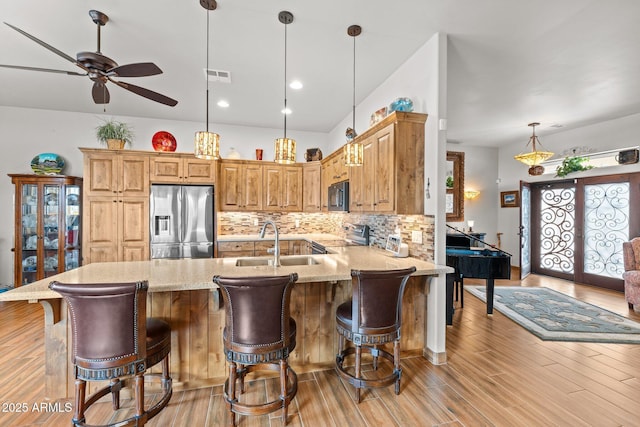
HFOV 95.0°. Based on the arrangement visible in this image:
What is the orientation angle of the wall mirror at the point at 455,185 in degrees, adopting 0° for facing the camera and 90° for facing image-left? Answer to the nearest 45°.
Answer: approximately 0°

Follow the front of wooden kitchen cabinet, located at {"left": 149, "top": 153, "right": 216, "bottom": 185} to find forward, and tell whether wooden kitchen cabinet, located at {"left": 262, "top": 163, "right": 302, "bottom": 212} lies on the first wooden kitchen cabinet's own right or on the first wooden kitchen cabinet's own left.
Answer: on the first wooden kitchen cabinet's own left

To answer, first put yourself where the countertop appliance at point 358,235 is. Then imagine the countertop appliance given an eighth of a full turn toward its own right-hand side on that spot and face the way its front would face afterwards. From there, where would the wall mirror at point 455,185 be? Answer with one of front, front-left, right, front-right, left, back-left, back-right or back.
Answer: back-right

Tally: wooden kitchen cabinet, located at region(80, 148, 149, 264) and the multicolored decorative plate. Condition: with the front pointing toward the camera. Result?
2

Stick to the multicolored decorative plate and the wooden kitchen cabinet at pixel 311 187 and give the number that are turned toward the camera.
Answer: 2

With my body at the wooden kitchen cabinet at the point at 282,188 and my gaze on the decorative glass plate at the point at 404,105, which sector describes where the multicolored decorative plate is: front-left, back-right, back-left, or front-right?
back-right

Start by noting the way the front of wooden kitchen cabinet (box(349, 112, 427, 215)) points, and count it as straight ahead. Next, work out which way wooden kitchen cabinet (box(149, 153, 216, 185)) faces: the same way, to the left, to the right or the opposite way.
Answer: to the left

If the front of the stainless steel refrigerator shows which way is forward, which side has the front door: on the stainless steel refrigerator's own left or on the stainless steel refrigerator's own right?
on the stainless steel refrigerator's own left

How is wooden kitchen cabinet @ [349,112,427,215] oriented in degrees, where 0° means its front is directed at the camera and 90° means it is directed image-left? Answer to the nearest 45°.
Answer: approximately 45°
